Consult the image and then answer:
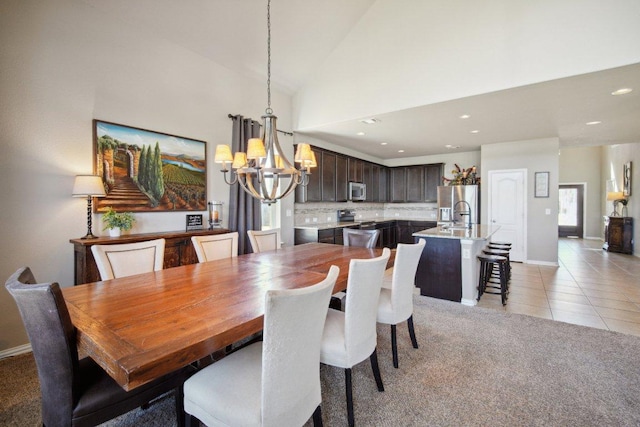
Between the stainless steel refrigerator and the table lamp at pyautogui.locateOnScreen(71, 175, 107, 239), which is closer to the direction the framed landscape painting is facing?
the stainless steel refrigerator

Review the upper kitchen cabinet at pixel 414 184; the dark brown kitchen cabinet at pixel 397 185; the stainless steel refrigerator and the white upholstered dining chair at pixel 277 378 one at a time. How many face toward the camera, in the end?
3

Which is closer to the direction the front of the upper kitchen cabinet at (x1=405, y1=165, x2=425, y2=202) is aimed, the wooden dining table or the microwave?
the wooden dining table

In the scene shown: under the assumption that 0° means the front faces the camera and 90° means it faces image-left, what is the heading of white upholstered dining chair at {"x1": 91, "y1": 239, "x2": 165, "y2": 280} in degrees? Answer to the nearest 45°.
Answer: approximately 315°

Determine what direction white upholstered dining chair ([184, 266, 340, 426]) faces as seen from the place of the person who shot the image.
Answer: facing away from the viewer and to the left of the viewer

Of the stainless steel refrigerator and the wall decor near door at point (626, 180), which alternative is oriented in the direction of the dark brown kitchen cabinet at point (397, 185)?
the wall decor near door

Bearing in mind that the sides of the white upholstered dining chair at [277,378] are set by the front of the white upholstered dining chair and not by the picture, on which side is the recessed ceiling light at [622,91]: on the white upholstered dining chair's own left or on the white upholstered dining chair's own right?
on the white upholstered dining chair's own right

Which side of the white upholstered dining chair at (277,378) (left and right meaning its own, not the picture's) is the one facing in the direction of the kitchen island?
right

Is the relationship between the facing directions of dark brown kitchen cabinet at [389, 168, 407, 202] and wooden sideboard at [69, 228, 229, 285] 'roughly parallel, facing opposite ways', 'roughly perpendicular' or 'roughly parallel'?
roughly perpendicular

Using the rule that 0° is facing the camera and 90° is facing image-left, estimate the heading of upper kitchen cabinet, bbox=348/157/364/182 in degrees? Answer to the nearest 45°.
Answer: approximately 315°

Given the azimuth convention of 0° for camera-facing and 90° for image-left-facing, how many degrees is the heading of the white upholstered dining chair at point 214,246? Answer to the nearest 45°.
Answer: approximately 315°
